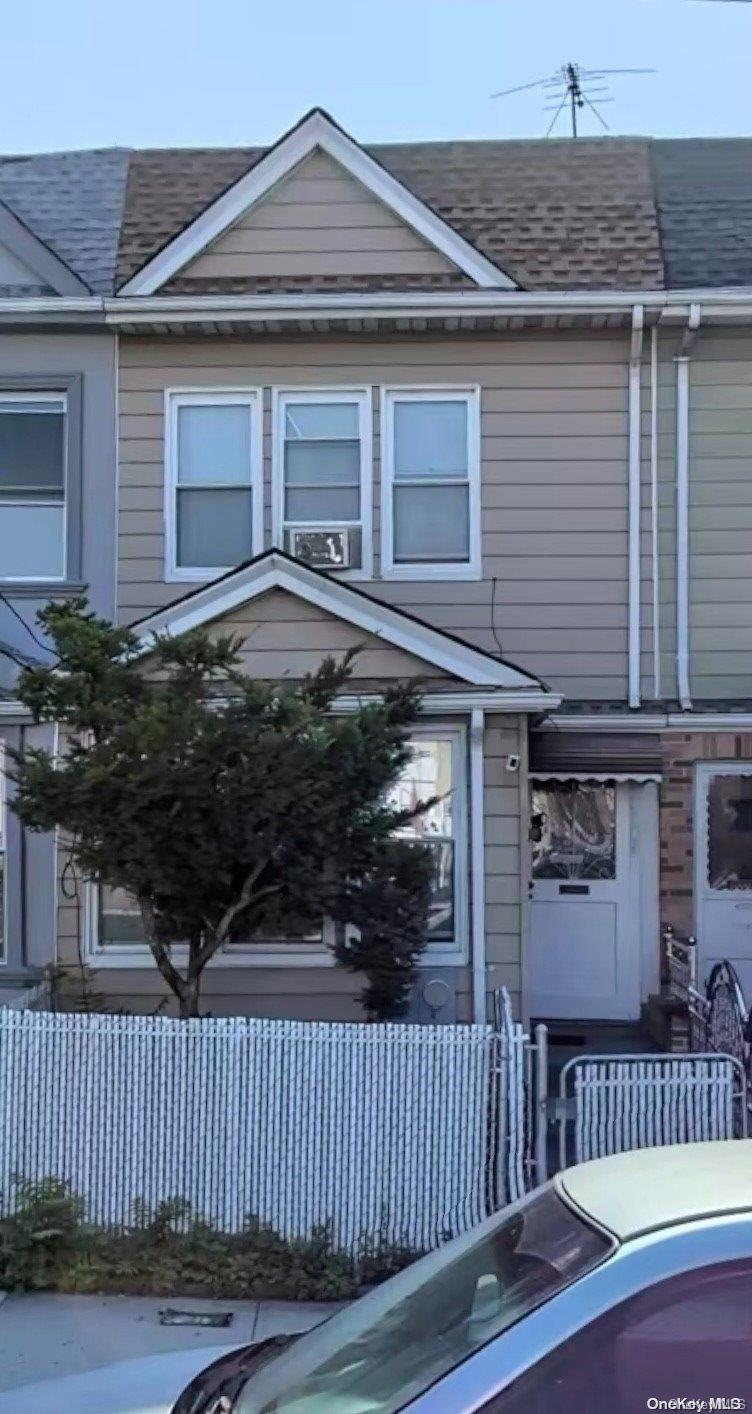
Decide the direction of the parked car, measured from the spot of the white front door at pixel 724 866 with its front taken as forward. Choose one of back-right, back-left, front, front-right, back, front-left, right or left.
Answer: front

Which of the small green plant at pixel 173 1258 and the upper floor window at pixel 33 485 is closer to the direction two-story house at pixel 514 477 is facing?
the small green plant

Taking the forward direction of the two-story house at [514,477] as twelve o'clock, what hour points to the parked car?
The parked car is roughly at 12 o'clock from the two-story house.

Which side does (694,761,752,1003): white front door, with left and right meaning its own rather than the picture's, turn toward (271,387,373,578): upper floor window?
right

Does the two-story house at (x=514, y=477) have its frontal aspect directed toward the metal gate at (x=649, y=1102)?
yes

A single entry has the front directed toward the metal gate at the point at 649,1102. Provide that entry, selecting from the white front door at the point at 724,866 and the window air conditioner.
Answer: the white front door

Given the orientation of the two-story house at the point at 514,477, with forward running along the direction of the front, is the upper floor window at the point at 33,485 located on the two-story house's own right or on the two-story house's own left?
on the two-story house's own right

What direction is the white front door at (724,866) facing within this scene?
toward the camera

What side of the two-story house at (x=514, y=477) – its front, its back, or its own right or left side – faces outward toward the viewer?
front

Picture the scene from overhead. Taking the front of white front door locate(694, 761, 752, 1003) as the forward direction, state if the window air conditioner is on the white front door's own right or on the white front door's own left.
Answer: on the white front door's own right
